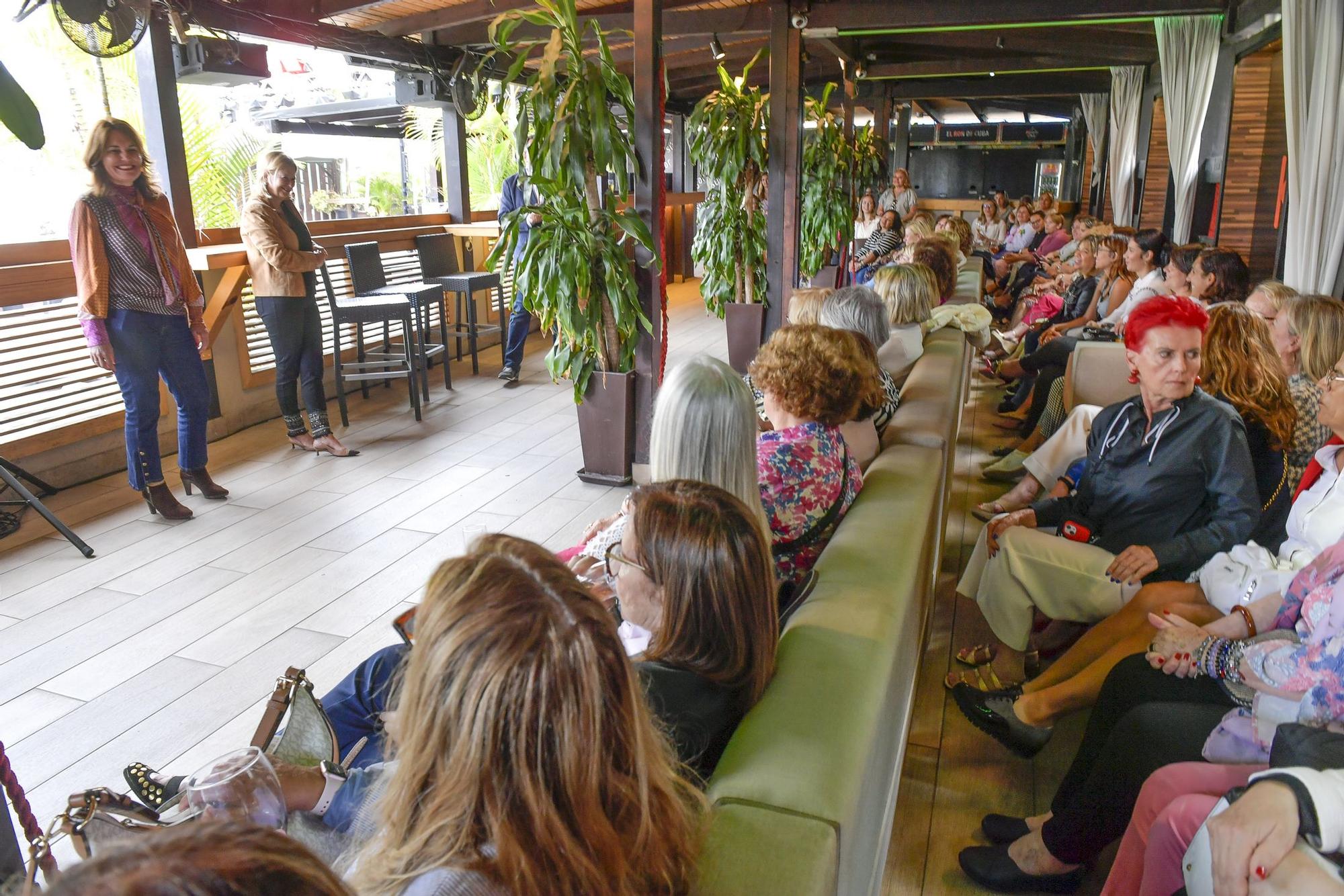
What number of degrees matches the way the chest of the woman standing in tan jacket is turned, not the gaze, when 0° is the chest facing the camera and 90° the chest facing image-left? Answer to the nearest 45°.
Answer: approximately 315°

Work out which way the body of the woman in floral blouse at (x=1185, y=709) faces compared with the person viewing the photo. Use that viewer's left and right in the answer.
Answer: facing to the left of the viewer

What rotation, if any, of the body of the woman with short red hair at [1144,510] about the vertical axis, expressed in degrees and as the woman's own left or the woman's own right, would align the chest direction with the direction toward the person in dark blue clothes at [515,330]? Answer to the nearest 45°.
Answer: approximately 90° to the woman's own right

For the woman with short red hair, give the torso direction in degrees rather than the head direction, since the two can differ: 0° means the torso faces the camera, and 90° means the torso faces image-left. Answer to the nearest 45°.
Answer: approximately 45°

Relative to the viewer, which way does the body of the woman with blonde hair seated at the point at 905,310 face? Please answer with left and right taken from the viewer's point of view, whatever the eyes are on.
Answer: facing away from the viewer and to the left of the viewer

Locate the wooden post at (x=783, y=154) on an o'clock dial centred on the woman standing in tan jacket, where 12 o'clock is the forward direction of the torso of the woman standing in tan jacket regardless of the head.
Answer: The wooden post is roughly at 10 o'clock from the woman standing in tan jacket.

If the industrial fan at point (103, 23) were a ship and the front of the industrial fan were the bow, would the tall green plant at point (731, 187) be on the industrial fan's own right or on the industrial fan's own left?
on the industrial fan's own left

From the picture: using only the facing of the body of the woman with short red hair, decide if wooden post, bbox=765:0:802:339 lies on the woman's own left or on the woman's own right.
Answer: on the woman's own right

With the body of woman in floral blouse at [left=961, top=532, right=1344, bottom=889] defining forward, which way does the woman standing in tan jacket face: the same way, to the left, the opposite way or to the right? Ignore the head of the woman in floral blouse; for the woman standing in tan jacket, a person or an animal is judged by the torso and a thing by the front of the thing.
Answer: the opposite way

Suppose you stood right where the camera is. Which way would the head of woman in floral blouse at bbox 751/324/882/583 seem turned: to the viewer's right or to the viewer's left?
to the viewer's left
